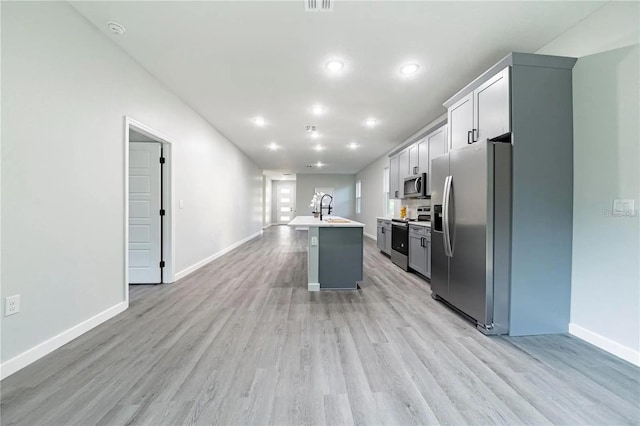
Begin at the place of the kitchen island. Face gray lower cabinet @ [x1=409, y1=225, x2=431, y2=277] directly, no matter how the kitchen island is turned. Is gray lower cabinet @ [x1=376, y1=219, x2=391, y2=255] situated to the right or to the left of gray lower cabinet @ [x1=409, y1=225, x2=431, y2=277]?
left

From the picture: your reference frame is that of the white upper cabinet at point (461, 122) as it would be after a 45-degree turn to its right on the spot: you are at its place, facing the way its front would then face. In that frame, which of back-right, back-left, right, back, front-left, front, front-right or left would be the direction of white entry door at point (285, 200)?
front-right

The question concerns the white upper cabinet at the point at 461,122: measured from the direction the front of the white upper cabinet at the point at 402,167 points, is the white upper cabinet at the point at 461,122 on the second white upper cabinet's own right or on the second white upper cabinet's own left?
on the second white upper cabinet's own left

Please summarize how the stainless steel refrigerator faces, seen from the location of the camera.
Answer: facing the viewer and to the left of the viewer

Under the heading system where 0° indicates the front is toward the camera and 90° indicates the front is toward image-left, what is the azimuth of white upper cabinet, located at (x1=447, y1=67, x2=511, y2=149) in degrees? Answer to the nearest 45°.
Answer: approximately 45°

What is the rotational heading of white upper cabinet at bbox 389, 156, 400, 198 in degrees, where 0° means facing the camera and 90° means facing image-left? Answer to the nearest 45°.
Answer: approximately 90°

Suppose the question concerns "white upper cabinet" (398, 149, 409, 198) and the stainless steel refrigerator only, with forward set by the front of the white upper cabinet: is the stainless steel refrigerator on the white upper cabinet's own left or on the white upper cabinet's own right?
on the white upper cabinet's own left

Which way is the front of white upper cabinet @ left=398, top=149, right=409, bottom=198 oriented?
to the viewer's left

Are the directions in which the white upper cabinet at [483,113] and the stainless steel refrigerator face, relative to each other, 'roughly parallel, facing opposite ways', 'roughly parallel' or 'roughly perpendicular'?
roughly parallel

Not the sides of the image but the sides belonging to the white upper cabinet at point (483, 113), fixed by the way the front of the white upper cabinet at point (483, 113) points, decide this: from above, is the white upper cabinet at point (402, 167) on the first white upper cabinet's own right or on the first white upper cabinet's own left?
on the first white upper cabinet's own right
